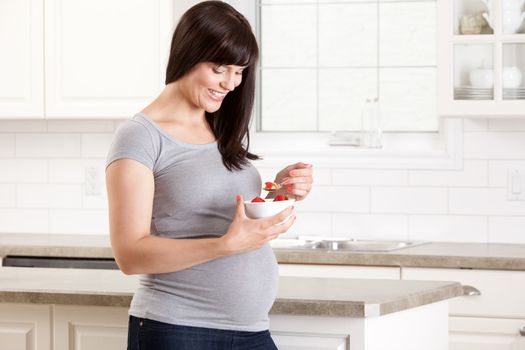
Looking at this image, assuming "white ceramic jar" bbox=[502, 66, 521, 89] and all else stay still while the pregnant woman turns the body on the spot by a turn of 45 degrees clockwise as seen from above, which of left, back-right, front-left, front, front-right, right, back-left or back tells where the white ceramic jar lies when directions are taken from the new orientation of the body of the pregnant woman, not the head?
back-left

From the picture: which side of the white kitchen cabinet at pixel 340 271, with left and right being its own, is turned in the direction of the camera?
front

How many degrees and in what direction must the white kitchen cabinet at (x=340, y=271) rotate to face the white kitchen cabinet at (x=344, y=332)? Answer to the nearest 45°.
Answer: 0° — it already faces it

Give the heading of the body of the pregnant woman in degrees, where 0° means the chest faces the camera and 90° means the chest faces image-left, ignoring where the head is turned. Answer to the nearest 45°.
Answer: approximately 315°

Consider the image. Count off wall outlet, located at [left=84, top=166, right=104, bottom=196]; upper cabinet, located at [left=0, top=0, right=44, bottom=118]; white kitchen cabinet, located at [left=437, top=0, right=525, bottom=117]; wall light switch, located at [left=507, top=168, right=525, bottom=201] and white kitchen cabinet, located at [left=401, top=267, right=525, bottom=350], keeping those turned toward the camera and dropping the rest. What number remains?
5

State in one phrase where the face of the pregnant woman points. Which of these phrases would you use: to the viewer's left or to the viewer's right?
to the viewer's right

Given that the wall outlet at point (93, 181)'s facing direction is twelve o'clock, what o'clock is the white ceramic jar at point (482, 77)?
The white ceramic jar is roughly at 10 o'clock from the wall outlet.

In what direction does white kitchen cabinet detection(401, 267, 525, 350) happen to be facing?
toward the camera

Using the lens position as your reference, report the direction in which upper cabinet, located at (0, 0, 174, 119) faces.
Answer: facing the viewer
